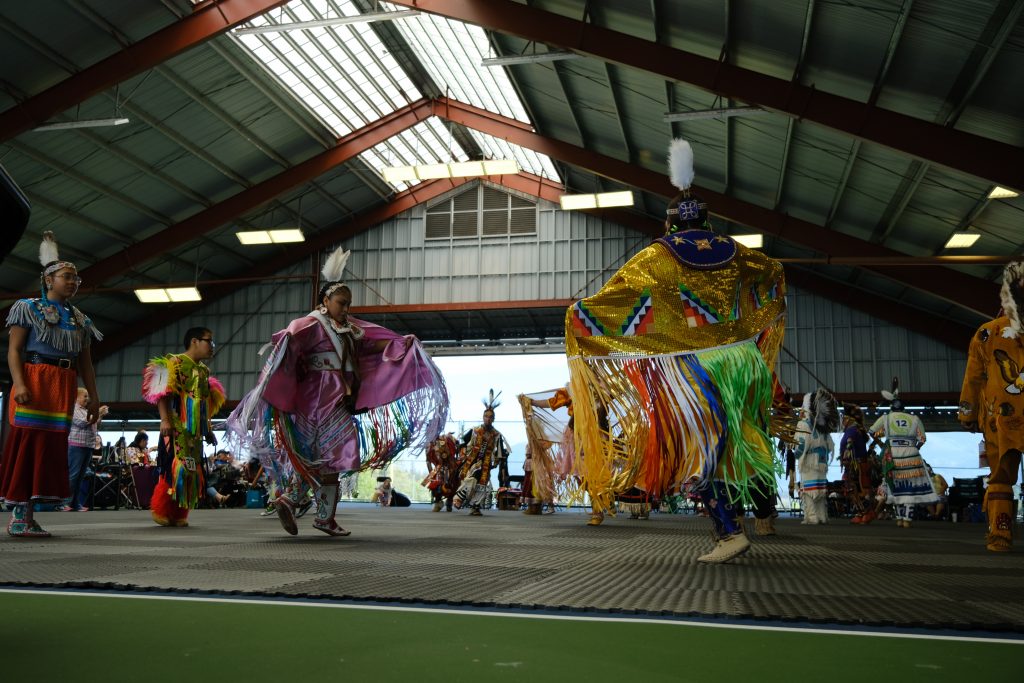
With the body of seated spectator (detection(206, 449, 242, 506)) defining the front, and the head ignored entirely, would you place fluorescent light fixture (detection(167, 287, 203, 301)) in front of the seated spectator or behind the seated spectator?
behind

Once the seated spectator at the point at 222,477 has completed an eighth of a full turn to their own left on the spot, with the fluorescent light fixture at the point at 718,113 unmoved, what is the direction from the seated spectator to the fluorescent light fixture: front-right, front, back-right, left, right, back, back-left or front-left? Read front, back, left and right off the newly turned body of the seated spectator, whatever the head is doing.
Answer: front

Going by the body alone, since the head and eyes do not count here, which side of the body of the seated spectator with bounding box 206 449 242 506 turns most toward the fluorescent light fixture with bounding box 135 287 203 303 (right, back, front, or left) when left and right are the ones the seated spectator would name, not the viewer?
back

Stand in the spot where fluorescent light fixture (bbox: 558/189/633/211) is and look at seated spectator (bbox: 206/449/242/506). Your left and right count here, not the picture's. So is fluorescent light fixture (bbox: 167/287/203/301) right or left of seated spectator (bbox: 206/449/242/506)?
right

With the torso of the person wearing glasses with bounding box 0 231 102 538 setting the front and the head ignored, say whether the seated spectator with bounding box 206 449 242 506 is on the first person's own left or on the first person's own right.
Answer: on the first person's own left

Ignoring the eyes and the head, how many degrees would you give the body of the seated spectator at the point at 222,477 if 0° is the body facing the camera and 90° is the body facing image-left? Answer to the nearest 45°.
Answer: approximately 0°

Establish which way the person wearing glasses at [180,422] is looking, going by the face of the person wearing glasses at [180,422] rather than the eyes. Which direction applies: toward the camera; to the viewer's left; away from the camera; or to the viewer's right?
to the viewer's right

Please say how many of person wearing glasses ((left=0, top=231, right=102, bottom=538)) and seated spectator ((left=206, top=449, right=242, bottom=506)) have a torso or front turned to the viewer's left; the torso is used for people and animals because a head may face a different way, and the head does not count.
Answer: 0

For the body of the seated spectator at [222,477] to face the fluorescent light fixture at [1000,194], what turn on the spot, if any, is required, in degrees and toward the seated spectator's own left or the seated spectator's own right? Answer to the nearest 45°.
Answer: approximately 45° to the seated spectator's own left

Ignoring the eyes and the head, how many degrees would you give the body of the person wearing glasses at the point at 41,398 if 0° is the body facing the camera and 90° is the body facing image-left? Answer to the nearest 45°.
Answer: approximately 315°

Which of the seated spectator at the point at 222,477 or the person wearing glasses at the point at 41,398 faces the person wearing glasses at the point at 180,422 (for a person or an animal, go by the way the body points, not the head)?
the seated spectator

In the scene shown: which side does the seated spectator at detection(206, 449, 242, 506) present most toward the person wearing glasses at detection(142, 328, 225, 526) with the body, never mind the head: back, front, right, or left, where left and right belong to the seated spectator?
front
